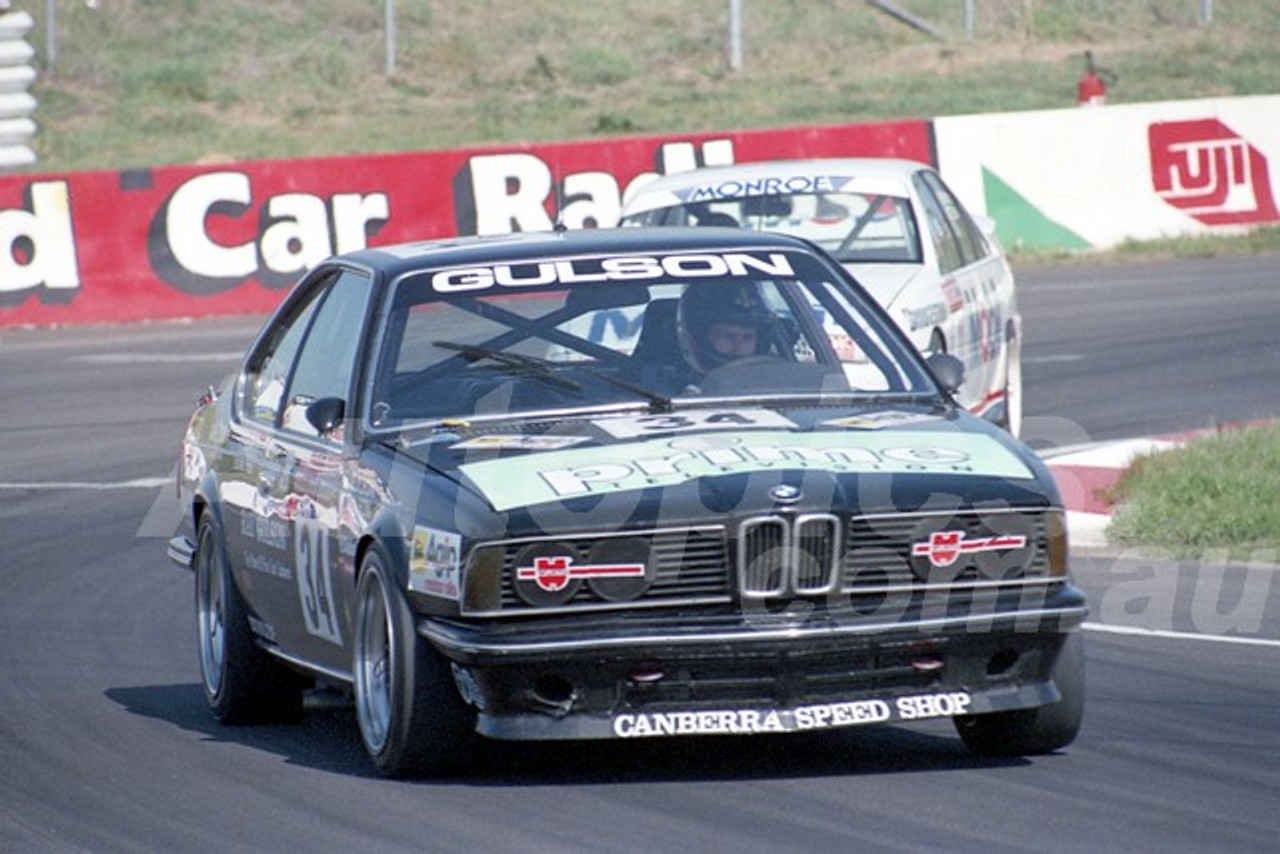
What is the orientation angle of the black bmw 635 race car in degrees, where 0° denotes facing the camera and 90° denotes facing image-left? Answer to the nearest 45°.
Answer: approximately 315°

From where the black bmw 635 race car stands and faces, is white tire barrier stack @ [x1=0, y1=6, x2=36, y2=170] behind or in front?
behind

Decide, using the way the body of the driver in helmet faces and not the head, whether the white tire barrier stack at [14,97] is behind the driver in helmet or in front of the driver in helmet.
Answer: behind

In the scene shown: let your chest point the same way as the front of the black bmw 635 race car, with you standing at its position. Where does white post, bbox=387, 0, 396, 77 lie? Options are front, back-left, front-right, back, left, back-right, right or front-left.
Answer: back-left

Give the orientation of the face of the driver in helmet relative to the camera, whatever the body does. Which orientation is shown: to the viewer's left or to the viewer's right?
to the viewer's right

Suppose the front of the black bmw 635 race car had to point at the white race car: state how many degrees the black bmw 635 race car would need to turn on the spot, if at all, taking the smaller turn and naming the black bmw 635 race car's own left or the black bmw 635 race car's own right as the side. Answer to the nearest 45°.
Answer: approximately 135° to the black bmw 635 race car's own left

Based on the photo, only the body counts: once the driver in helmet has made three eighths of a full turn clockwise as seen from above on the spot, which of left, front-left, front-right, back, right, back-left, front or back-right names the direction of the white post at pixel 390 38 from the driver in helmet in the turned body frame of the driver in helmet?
right

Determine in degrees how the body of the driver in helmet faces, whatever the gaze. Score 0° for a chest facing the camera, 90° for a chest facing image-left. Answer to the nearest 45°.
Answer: approximately 315°

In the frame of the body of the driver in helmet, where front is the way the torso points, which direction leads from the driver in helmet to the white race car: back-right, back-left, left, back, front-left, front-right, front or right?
back-left
